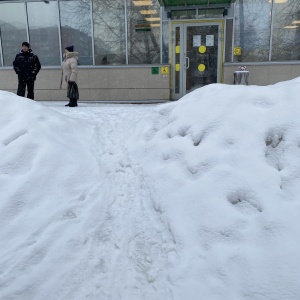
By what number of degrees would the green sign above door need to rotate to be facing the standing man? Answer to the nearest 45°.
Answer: approximately 45° to its right

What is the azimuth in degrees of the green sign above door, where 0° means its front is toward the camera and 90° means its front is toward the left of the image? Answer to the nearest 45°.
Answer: approximately 0°
